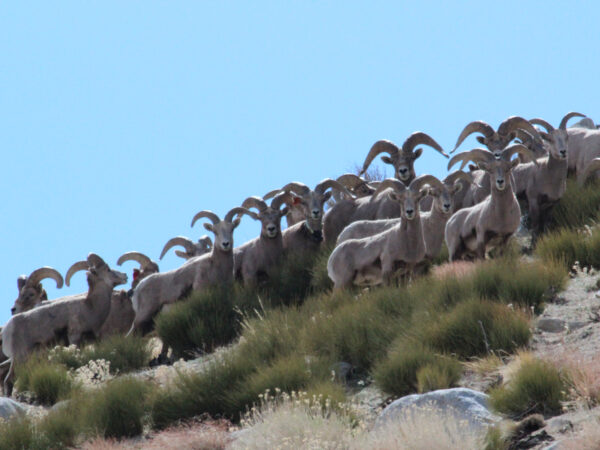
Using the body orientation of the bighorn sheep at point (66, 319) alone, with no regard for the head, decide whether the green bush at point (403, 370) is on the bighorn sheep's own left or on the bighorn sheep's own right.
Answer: on the bighorn sheep's own right

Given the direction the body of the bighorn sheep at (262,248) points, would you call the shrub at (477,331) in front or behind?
in front

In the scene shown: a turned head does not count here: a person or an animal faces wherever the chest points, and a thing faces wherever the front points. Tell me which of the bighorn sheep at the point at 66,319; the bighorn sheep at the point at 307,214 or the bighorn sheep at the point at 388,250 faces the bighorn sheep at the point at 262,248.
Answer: the bighorn sheep at the point at 66,319

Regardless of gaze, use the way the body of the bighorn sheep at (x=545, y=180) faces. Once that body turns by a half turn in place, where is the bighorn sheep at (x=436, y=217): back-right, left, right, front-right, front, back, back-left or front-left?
left

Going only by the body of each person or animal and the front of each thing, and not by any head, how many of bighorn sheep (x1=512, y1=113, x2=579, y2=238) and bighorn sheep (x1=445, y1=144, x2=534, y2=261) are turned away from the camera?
0

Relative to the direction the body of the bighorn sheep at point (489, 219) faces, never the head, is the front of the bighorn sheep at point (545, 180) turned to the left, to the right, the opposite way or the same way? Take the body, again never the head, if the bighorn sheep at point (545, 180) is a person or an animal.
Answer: the same way

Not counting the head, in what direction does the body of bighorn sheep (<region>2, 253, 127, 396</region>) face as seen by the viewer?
to the viewer's right

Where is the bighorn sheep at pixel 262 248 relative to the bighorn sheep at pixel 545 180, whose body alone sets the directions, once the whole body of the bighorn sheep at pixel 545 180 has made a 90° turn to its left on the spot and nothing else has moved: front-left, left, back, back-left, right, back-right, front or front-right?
back-left

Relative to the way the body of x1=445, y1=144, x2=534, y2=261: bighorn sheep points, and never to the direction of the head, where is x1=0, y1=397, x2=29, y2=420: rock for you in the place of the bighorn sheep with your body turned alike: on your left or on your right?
on your right

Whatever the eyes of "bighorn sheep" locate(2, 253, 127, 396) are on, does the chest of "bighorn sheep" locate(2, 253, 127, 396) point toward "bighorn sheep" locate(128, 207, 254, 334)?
yes

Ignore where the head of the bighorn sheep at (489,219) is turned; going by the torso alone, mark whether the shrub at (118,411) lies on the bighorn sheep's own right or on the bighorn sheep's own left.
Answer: on the bighorn sheep's own right

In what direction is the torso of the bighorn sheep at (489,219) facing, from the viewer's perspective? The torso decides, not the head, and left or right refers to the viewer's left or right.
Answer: facing the viewer and to the right of the viewer

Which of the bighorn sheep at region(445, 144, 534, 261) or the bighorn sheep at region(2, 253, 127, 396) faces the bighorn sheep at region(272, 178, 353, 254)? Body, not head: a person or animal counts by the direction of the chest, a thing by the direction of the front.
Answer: the bighorn sheep at region(2, 253, 127, 396)
